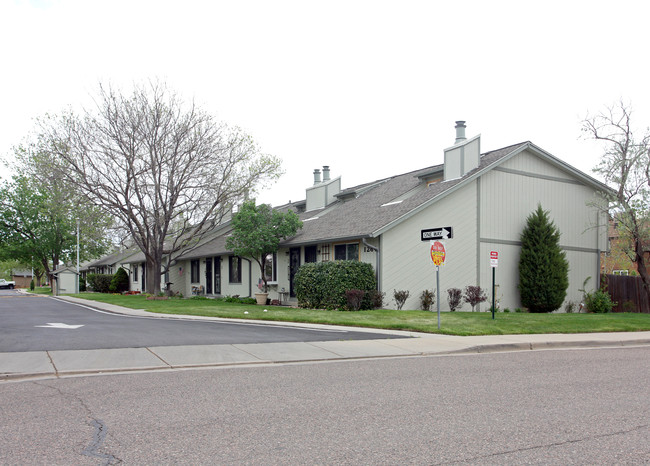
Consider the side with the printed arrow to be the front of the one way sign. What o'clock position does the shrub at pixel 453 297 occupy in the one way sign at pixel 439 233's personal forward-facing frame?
The shrub is roughly at 6 o'clock from the one way sign.

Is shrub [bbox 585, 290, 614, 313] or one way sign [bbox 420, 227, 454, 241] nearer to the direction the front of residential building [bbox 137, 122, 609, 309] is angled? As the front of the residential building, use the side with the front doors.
the one way sign

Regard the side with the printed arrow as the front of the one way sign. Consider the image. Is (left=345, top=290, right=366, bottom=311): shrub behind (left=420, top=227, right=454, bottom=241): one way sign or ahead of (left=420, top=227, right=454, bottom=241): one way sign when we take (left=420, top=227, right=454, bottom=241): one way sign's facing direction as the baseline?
behind

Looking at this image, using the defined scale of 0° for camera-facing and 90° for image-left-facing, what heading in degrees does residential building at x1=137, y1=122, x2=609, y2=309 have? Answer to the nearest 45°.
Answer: approximately 45°
